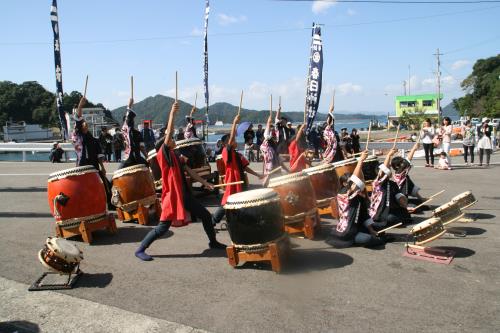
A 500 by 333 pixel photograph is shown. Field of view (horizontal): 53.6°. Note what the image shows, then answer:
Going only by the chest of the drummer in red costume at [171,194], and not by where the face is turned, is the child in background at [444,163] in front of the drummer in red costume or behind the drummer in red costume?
in front

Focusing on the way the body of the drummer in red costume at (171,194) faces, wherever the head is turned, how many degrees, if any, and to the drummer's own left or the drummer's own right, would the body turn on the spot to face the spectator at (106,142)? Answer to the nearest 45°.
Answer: approximately 90° to the drummer's own left

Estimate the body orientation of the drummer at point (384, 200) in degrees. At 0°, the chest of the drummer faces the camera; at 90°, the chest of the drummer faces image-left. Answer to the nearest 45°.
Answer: approximately 270°

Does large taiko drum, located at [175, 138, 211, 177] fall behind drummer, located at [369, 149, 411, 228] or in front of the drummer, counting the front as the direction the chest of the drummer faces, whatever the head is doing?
behind

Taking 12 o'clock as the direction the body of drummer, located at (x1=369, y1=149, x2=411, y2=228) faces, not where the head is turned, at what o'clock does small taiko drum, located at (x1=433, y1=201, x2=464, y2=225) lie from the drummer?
The small taiko drum is roughly at 1 o'clock from the drummer.

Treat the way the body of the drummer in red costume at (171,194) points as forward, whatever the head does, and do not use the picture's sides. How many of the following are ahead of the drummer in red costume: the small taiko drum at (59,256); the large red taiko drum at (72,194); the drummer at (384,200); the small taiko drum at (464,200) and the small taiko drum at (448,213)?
3

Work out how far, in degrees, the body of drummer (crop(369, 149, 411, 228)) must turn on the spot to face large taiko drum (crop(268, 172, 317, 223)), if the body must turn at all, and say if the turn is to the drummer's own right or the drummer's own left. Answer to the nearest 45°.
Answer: approximately 135° to the drummer's own right

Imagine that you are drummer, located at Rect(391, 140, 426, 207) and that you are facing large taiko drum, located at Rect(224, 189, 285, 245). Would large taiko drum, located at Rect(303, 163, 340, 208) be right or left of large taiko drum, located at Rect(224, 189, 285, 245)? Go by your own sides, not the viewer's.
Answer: right
